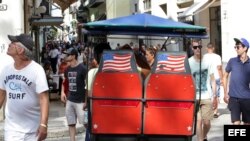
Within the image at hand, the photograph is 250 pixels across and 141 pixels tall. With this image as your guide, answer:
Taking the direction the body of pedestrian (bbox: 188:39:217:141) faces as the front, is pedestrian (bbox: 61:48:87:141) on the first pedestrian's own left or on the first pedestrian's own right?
on the first pedestrian's own right

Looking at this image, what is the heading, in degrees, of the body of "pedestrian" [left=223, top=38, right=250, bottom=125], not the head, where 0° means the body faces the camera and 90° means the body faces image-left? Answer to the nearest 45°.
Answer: approximately 0°

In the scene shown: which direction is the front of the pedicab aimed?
away from the camera

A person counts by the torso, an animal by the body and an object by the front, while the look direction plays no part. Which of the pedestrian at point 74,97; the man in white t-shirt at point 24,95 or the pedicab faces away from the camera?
the pedicab

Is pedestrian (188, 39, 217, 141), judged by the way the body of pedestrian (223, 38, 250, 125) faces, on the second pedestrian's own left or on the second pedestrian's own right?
on the second pedestrian's own right

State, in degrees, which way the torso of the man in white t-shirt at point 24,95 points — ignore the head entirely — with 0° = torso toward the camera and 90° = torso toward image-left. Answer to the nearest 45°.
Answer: approximately 45°

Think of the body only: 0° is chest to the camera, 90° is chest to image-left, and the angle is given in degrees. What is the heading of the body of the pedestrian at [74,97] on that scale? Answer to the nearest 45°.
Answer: approximately 45°

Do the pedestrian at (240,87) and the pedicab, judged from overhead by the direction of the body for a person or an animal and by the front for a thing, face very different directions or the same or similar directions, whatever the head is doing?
very different directions
